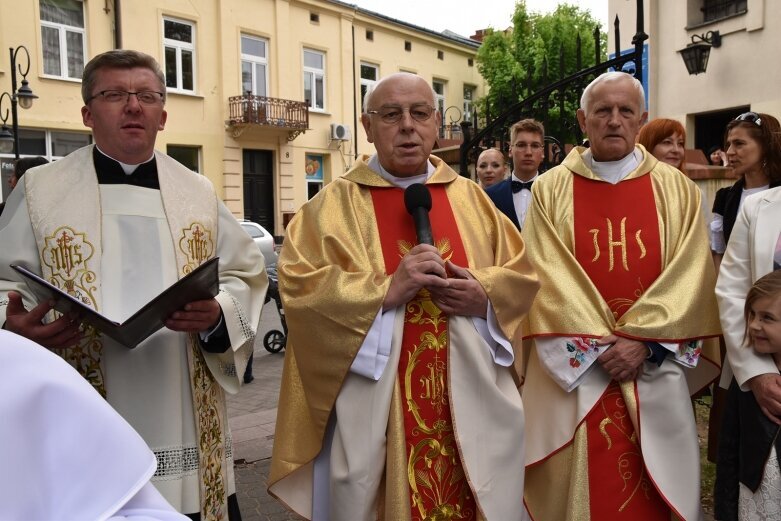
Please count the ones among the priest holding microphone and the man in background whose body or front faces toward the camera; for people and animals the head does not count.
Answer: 2

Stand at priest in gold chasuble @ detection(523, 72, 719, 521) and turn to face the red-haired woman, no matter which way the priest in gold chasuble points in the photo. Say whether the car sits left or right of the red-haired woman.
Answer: left

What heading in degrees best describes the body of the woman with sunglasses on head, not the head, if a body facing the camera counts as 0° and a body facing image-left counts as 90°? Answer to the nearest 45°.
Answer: approximately 45°

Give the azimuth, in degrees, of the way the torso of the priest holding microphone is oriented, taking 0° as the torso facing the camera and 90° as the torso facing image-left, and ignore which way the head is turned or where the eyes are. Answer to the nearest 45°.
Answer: approximately 0°

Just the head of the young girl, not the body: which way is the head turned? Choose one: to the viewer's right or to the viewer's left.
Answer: to the viewer's left

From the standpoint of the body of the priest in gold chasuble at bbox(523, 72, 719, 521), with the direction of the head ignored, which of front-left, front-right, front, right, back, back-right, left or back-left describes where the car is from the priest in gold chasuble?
back-right

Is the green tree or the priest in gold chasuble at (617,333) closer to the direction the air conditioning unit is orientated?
the priest in gold chasuble

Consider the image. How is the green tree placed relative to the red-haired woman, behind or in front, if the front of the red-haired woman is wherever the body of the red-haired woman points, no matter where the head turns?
behind

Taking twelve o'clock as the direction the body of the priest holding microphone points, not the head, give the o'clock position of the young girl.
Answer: The young girl is roughly at 9 o'clock from the priest holding microphone.

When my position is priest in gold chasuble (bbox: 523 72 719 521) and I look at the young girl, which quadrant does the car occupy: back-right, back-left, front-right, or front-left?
back-left

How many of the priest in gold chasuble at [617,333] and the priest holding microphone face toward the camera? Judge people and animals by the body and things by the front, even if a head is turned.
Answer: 2

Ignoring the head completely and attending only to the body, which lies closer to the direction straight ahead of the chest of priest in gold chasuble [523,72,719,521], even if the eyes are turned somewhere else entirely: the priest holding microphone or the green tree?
the priest holding microphone

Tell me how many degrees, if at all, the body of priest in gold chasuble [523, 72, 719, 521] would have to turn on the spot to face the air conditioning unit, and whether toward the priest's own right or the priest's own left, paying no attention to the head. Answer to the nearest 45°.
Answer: approximately 135° to the priest's own right
